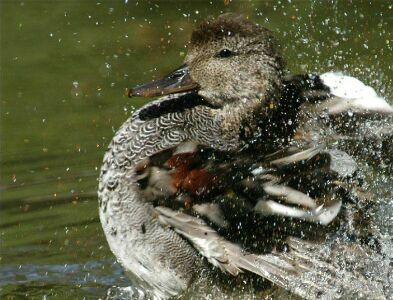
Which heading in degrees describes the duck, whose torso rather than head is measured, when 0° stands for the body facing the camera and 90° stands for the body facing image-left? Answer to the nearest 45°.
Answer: approximately 90°
